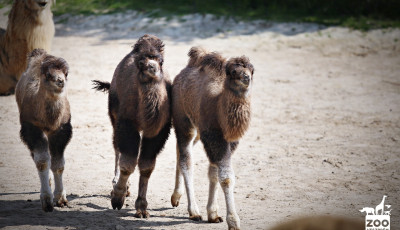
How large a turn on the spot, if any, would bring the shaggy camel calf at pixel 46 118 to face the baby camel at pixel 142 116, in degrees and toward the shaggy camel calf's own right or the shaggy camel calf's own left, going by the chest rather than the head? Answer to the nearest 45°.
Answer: approximately 90° to the shaggy camel calf's own left

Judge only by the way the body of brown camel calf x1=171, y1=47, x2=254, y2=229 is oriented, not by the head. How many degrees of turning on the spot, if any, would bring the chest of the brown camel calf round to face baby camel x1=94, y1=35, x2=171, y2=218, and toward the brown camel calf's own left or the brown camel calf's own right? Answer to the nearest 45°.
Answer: approximately 135° to the brown camel calf's own right

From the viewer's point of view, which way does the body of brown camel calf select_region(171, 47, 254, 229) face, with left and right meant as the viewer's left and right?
facing the viewer and to the right of the viewer

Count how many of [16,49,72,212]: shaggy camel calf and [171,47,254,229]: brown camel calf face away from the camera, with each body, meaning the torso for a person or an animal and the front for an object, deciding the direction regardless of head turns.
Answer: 0

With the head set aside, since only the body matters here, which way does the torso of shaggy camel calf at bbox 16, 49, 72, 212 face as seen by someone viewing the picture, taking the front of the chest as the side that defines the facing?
toward the camera

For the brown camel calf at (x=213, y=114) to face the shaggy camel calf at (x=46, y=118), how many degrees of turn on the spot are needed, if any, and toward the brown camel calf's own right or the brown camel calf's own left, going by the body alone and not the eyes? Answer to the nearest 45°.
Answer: approximately 135° to the brown camel calf's own right

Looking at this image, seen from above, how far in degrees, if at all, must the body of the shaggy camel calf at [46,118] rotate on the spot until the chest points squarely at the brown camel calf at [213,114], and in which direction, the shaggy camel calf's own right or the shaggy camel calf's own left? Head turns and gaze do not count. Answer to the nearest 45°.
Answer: approximately 45° to the shaggy camel calf's own left
